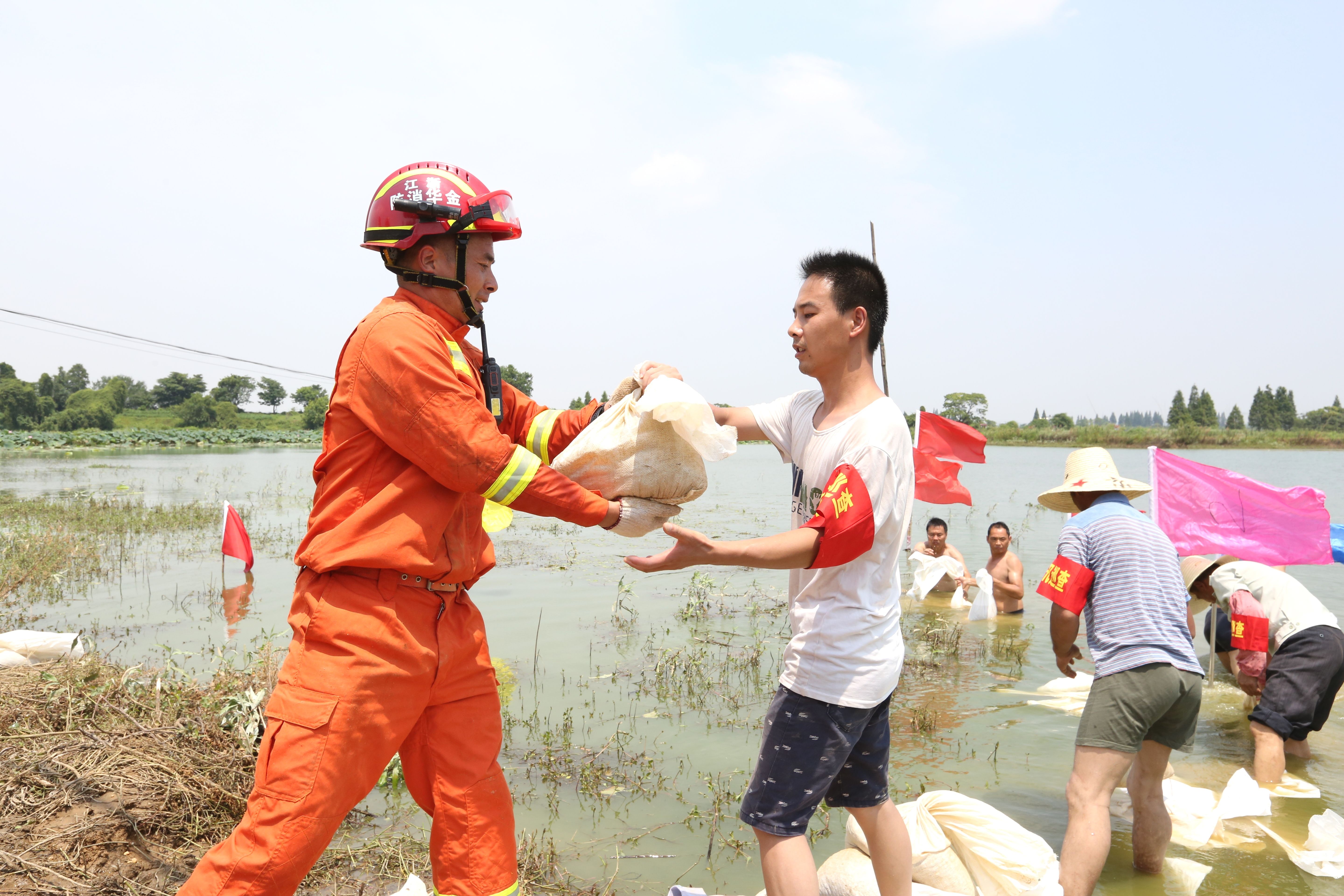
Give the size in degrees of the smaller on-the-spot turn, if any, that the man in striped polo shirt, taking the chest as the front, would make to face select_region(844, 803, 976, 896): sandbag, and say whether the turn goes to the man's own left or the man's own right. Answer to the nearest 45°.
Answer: approximately 90° to the man's own left

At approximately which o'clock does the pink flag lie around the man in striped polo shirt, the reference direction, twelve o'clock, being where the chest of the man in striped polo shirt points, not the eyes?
The pink flag is roughly at 2 o'clock from the man in striped polo shirt.

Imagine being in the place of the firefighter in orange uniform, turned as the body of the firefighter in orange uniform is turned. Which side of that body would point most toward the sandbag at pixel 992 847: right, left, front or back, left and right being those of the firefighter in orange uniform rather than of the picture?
front

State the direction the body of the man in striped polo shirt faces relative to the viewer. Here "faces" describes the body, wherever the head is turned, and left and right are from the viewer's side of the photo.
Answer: facing away from the viewer and to the left of the viewer

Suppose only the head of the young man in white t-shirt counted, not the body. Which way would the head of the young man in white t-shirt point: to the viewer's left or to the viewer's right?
to the viewer's left

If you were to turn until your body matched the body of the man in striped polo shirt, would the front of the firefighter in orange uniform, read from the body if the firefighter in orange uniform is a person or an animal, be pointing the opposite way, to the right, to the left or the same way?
to the right

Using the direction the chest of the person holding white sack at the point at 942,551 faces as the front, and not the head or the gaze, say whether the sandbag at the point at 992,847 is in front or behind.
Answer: in front

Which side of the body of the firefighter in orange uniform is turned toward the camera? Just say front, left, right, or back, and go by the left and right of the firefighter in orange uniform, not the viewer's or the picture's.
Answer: right

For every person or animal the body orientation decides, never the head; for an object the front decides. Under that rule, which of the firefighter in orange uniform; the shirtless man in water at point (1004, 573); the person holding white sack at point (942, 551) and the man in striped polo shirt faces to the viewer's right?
the firefighter in orange uniform
